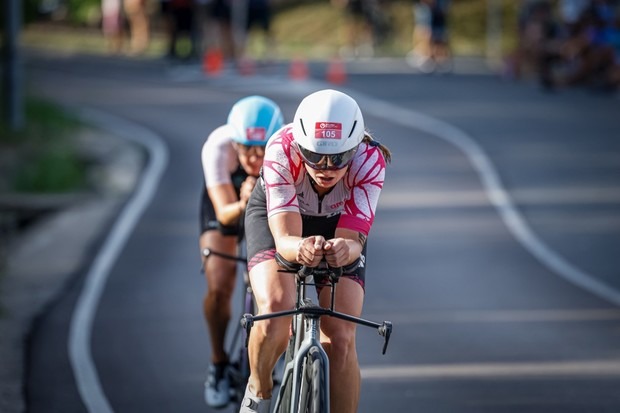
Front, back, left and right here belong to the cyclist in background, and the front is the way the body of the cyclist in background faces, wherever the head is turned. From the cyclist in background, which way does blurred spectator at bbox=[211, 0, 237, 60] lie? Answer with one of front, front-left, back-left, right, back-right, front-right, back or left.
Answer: back

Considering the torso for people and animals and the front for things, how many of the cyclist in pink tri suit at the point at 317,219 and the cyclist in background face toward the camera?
2

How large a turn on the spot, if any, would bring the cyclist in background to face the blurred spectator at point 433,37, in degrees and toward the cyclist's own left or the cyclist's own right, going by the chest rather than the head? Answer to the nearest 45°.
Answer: approximately 180°

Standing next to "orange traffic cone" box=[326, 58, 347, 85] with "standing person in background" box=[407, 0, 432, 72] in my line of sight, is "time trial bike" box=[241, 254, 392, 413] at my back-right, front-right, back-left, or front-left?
back-right

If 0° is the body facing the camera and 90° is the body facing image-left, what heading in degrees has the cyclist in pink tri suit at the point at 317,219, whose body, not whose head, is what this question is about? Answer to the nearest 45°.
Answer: approximately 0°

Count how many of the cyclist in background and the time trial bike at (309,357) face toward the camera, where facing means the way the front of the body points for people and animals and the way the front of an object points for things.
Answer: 2

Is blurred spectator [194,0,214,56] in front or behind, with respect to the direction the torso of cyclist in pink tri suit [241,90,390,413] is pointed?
behind
